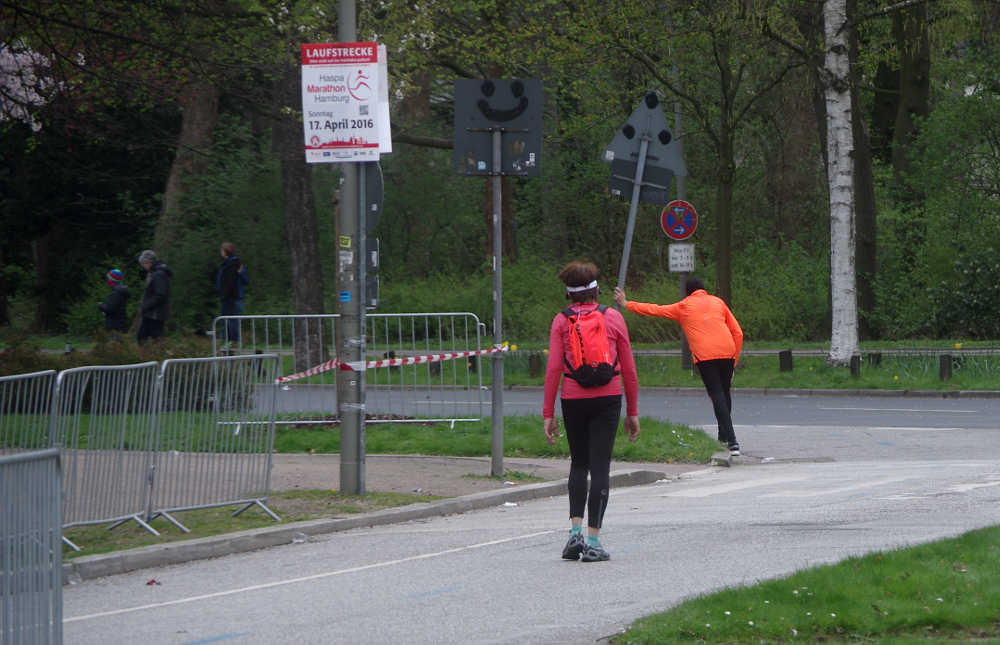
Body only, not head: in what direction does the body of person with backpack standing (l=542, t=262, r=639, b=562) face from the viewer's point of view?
away from the camera

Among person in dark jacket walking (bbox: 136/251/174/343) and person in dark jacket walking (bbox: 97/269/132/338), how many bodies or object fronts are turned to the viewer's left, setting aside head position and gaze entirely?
2

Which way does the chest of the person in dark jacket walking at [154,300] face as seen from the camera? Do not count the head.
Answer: to the viewer's left

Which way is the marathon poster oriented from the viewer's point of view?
toward the camera

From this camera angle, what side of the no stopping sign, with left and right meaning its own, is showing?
front

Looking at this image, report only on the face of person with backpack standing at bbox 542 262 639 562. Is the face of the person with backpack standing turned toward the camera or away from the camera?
away from the camera

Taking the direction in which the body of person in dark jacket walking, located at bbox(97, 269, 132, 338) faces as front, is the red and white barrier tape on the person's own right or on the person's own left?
on the person's own left

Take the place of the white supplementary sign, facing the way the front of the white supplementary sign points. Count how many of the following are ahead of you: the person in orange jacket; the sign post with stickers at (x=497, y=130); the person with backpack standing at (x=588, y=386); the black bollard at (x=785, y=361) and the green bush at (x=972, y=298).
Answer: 3

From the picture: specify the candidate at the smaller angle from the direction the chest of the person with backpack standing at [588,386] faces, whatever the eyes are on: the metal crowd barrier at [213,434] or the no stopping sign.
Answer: the no stopping sign

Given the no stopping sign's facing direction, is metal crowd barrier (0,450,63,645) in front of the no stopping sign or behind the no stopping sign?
in front

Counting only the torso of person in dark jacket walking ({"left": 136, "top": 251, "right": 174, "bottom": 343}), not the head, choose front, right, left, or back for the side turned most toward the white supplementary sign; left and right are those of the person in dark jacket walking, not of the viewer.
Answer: back

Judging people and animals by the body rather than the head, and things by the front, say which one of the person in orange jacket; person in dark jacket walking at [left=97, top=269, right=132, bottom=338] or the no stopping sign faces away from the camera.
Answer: the person in orange jacket

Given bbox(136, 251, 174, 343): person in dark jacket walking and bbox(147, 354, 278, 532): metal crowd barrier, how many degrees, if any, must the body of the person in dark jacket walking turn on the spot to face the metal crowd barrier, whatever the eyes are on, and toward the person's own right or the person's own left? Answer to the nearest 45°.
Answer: approximately 90° to the person's own left

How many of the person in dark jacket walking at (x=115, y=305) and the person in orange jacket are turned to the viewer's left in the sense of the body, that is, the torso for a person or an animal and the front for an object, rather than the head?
1

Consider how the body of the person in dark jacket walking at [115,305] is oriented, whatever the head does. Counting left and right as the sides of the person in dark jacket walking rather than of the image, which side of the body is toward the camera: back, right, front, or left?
left

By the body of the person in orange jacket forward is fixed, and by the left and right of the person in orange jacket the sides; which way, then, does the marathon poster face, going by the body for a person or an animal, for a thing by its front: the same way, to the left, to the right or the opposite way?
the opposite way

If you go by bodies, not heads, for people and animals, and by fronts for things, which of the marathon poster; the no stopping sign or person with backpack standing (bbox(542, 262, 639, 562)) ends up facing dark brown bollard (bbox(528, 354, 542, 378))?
the person with backpack standing

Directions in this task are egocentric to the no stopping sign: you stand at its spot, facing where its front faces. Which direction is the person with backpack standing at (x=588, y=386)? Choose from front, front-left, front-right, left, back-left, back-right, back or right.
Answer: front
